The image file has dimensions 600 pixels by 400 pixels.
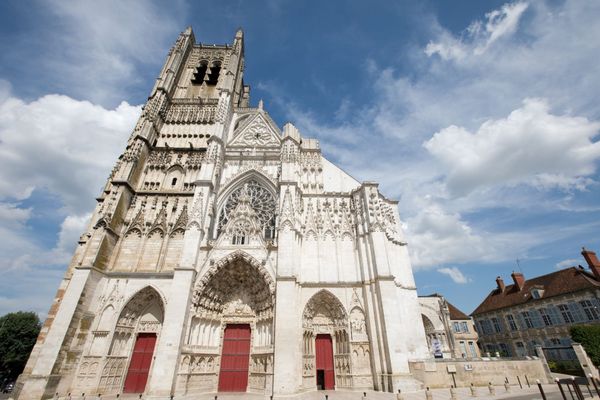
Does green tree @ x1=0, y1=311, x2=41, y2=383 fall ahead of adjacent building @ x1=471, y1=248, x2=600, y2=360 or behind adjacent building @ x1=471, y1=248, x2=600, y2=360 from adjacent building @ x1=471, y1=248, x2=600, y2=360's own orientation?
ahead

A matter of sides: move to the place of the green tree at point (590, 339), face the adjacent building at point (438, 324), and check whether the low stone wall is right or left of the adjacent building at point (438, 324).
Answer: left

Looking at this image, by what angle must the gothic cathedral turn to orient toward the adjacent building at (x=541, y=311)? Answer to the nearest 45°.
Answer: approximately 90° to its left

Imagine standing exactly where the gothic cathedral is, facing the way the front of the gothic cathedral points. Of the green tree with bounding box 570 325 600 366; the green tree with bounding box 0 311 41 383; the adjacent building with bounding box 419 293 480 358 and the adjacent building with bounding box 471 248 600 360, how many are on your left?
3

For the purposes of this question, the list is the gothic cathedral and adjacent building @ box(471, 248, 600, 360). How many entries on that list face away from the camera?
0

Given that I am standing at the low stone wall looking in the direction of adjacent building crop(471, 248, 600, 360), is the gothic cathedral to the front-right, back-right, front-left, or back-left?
back-left

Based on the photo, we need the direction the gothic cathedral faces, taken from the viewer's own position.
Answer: facing the viewer

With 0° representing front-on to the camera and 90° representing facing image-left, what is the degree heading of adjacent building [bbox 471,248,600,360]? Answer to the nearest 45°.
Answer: approximately 45°

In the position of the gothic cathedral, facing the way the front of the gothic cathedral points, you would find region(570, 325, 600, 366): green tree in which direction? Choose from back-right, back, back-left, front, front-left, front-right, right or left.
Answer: left

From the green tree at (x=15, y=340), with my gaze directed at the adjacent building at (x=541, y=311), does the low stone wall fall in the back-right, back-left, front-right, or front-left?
front-right

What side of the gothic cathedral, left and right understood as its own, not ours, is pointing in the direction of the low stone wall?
left

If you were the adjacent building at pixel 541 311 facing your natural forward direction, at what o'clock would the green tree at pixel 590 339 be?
The green tree is roughly at 10 o'clock from the adjacent building.
